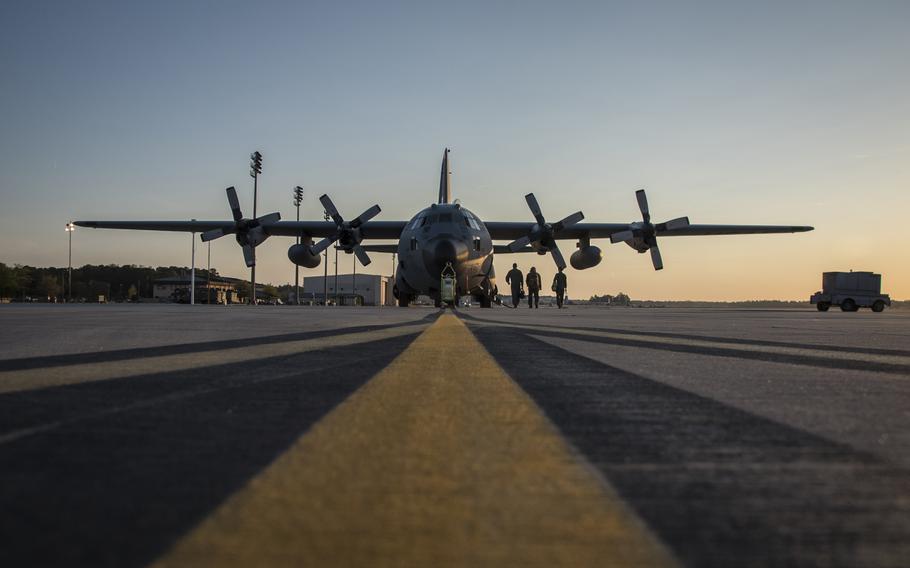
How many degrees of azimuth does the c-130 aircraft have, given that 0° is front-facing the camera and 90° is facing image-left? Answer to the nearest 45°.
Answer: approximately 0°

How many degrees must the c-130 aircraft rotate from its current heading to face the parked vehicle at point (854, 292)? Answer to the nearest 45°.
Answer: approximately 90° to its left
